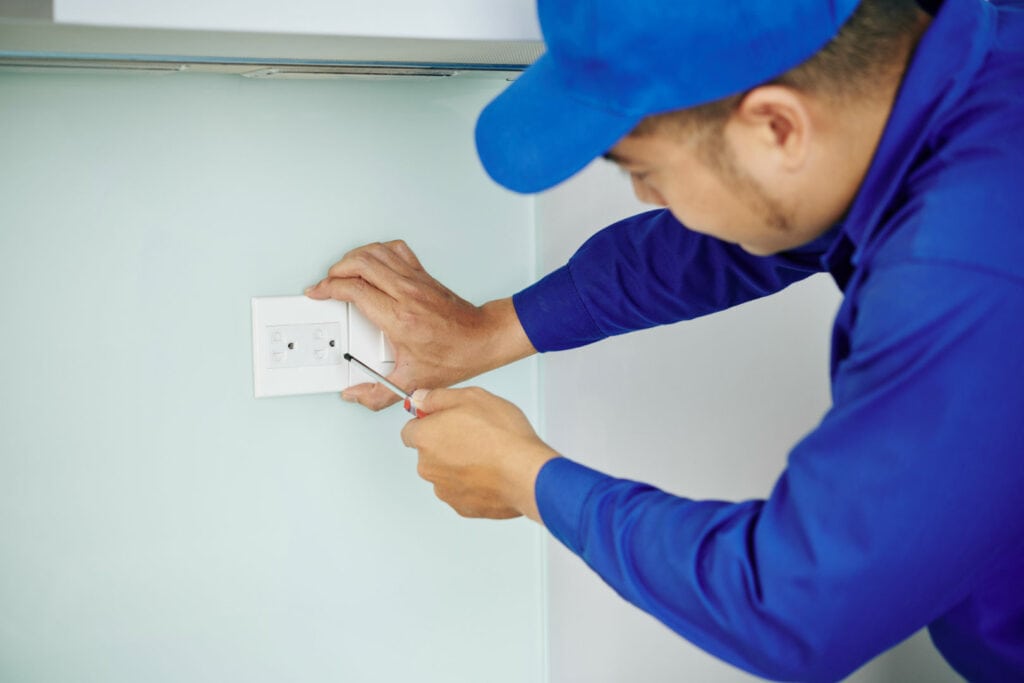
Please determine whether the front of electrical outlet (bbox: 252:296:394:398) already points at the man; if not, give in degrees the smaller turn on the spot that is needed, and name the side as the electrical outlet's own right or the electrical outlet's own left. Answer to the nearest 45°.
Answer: approximately 45° to the electrical outlet's own left

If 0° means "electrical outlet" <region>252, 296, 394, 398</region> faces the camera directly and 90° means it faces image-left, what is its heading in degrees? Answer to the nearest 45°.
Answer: approximately 0°
